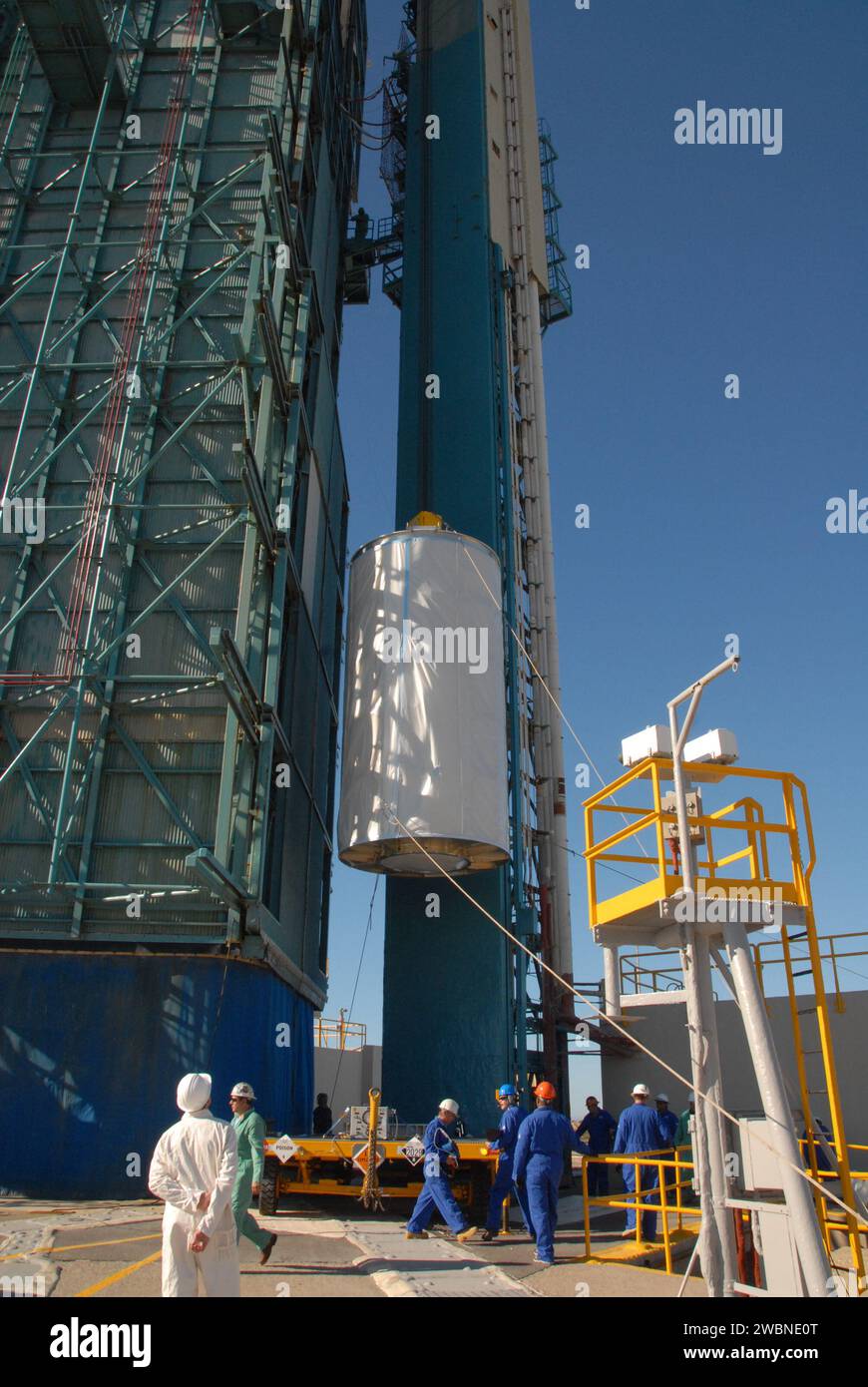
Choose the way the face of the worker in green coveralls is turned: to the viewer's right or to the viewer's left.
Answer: to the viewer's left

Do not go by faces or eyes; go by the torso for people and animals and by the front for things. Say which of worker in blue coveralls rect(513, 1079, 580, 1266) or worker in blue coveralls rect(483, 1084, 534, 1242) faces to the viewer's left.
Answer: worker in blue coveralls rect(483, 1084, 534, 1242)

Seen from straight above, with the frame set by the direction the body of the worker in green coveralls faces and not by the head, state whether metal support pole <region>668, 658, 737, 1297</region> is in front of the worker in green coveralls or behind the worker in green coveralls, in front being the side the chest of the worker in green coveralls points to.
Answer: behind

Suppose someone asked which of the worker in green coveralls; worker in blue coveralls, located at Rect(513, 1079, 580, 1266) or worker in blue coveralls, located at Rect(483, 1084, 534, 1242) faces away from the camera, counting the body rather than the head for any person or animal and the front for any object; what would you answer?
worker in blue coveralls, located at Rect(513, 1079, 580, 1266)

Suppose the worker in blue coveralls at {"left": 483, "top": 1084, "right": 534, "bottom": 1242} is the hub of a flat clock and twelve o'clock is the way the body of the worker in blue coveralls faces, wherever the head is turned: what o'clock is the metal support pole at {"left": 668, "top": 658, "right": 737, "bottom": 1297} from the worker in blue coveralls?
The metal support pole is roughly at 8 o'clock from the worker in blue coveralls.

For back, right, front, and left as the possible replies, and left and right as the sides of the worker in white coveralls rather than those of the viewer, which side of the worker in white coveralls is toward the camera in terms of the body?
back

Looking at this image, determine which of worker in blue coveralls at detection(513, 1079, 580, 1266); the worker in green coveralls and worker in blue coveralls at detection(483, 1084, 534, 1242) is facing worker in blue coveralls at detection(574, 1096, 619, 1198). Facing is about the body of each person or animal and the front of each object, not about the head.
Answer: worker in blue coveralls at detection(513, 1079, 580, 1266)

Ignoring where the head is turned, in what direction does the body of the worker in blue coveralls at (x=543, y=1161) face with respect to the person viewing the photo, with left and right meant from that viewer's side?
facing away from the viewer
